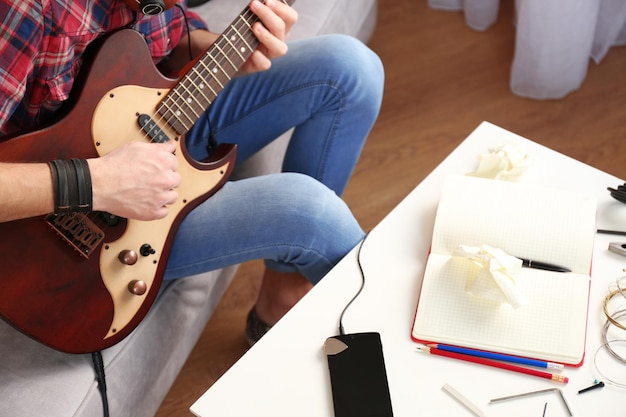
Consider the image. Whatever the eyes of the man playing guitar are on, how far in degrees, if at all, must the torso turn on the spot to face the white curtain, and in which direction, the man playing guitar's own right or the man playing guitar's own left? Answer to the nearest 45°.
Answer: approximately 45° to the man playing guitar's own left

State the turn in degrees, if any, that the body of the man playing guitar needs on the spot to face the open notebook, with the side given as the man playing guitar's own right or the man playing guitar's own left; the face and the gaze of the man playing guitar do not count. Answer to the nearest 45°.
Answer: approximately 45° to the man playing guitar's own right

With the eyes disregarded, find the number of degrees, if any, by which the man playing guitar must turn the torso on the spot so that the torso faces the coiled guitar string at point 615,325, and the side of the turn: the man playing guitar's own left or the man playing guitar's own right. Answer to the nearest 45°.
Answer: approximately 45° to the man playing guitar's own right

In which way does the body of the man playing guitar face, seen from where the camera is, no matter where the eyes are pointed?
to the viewer's right

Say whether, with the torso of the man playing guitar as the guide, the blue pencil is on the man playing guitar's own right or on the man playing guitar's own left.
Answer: on the man playing guitar's own right

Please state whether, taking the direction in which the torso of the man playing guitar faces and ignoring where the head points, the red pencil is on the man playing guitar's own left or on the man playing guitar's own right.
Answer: on the man playing guitar's own right
